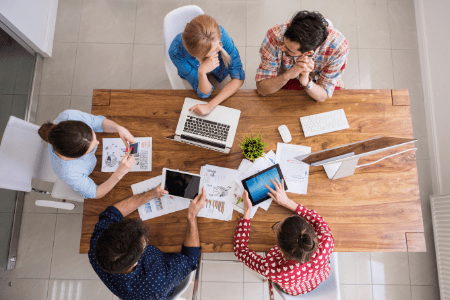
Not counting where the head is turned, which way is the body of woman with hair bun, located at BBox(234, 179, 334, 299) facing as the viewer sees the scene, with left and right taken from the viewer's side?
facing away from the viewer and to the left of the viewer

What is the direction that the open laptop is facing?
away from the camera

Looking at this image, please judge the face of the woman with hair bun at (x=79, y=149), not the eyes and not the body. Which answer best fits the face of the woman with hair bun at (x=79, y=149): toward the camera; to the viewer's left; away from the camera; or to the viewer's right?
to the viewer's right

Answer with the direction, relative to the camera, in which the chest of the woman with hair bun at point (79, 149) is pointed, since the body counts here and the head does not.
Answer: to the viewer's right
